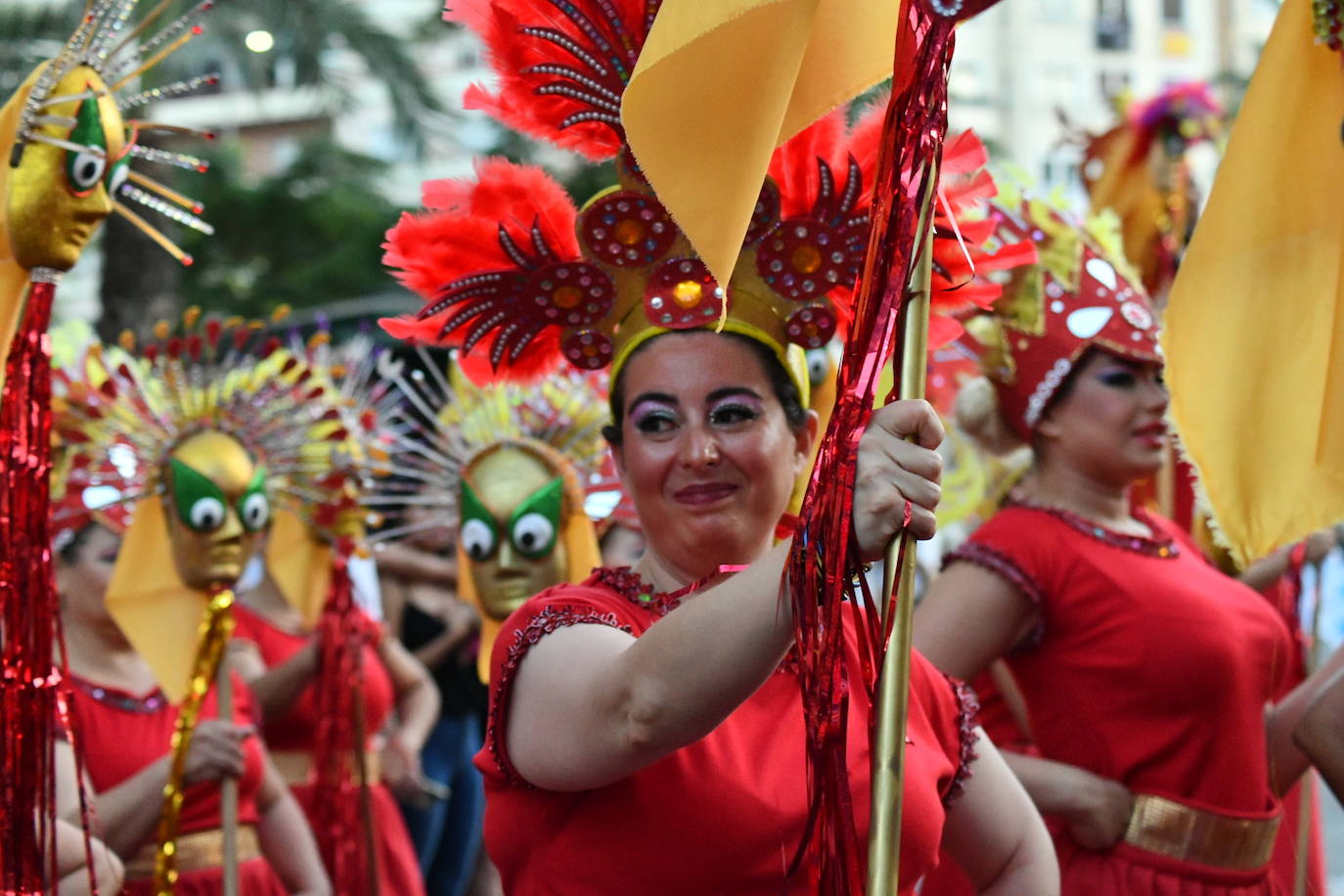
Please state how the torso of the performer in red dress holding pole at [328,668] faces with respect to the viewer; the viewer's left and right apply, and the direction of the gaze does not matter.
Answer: facing the viewer and to the right of the viewer

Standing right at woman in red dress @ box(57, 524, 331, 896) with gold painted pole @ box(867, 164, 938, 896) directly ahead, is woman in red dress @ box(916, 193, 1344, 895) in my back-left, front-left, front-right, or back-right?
front-left

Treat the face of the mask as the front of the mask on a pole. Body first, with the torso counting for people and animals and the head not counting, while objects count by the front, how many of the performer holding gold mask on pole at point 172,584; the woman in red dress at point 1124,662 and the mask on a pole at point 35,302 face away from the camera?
0

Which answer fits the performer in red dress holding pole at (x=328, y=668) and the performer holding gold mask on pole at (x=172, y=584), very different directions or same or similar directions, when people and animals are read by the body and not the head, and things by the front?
same or similar directions

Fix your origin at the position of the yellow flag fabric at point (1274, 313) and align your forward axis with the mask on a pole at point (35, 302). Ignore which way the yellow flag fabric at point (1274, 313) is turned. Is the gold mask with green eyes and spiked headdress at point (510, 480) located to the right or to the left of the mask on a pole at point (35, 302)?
right

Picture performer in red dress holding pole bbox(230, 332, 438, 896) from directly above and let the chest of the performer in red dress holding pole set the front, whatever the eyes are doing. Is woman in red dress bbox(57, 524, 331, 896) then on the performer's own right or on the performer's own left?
on the performer's own right
